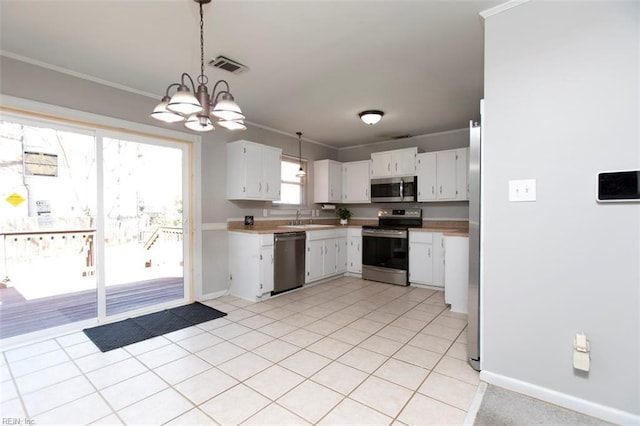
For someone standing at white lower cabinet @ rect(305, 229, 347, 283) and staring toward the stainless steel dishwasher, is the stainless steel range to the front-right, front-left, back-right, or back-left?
back-left

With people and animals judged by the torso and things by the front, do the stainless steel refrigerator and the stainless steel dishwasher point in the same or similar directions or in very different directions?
very different directions

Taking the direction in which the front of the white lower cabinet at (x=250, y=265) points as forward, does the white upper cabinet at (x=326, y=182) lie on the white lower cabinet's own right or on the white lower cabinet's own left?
on the white lower cabinet's own left

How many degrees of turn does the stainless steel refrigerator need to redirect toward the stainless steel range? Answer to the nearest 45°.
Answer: approximately 45° to its right

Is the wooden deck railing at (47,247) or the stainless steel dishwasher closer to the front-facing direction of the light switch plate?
the wooden deck railing

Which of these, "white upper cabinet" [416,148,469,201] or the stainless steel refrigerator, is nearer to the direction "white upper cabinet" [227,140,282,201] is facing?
the stainless steel refrigerator

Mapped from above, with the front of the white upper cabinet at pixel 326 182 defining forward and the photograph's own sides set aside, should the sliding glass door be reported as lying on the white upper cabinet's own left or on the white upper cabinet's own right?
on the white upper cabinet's own right
